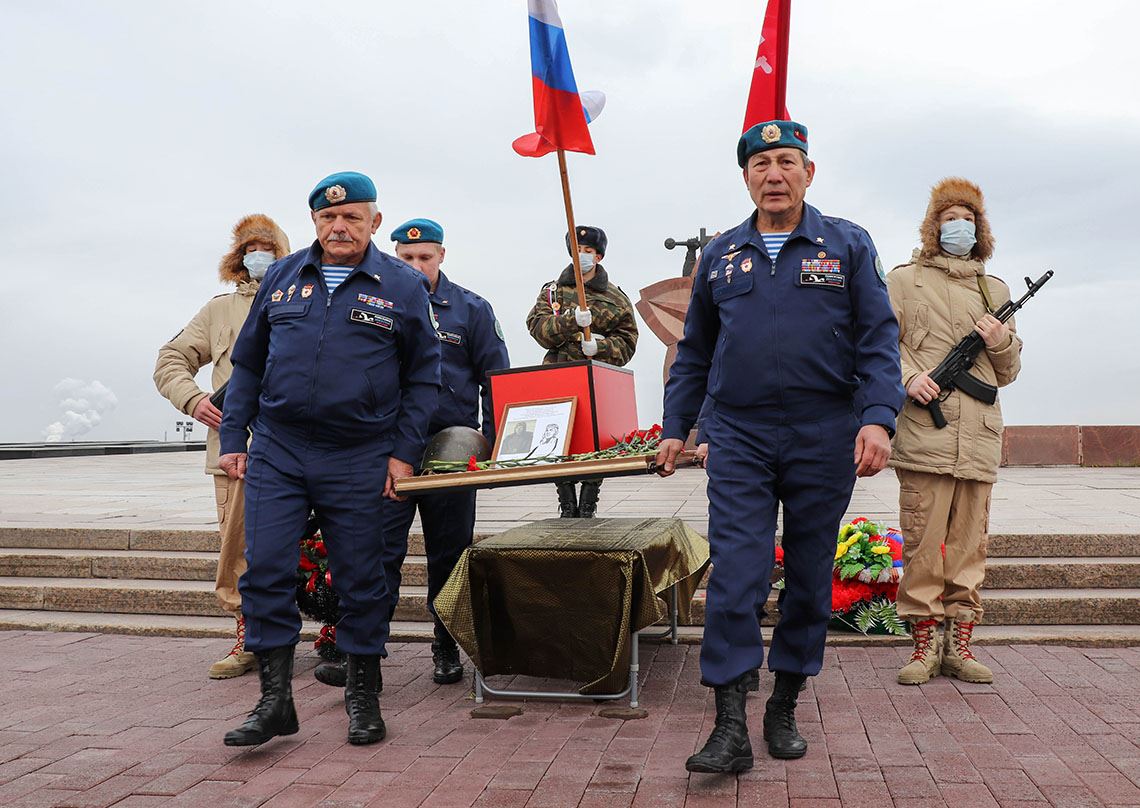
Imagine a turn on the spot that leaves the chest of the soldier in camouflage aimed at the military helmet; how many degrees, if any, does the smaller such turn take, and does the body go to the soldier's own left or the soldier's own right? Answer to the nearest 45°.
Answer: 0° — they already face it

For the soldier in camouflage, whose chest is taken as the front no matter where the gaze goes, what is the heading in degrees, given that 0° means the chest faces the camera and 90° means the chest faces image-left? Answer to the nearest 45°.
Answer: approximately 0°

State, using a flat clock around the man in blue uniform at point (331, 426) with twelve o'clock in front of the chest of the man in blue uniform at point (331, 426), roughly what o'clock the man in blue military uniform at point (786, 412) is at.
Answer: the man in blue military uniform at point (786, 412) is roughly at 10 o'clock from the man in blue uniform at point (331, 426).

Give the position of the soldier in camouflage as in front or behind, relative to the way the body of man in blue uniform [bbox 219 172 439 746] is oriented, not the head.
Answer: behind

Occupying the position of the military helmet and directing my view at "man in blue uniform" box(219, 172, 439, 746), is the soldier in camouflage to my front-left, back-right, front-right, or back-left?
back-right

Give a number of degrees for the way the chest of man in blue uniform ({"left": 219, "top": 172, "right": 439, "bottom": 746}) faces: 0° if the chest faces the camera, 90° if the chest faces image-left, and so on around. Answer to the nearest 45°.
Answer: approximately 0°

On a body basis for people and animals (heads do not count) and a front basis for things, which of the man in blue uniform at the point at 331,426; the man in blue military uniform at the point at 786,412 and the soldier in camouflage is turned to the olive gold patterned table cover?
the soldier in camouflage

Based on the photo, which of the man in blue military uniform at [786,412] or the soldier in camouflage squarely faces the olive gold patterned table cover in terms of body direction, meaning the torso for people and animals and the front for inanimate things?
the soldier in camouflage

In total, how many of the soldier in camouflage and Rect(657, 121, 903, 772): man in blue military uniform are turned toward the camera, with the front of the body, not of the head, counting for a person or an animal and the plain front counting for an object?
2
